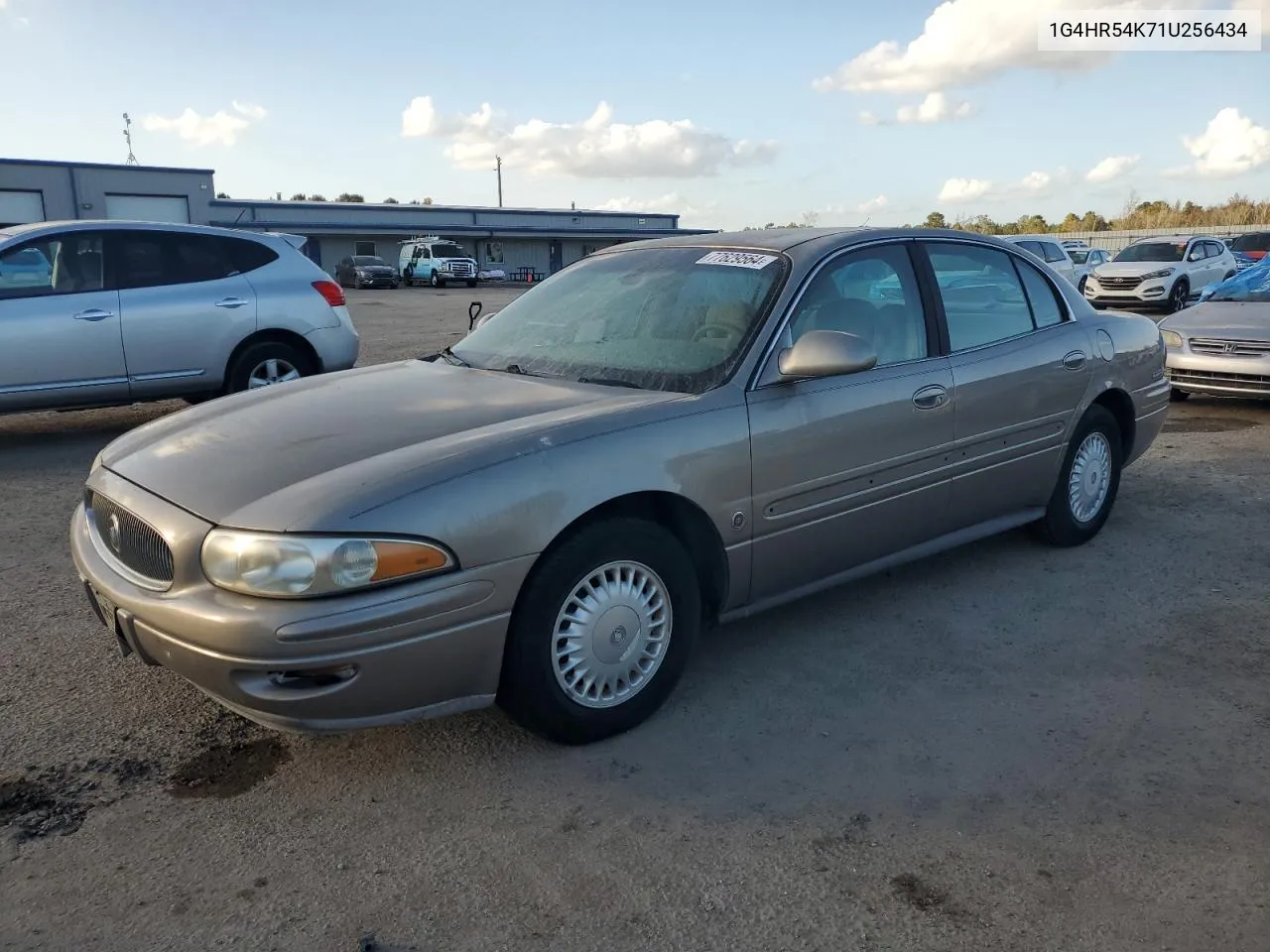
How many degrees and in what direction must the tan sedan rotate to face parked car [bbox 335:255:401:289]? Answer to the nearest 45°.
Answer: approximately 135° to its right

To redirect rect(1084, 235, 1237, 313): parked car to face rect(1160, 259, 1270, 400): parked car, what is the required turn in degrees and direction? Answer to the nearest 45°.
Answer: approximately 45° to its left

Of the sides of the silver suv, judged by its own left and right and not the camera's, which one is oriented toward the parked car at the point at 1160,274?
back

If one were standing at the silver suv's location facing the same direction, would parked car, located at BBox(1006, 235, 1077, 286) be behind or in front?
behind

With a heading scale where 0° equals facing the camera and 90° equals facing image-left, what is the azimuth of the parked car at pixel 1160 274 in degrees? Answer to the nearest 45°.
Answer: approximately 45°

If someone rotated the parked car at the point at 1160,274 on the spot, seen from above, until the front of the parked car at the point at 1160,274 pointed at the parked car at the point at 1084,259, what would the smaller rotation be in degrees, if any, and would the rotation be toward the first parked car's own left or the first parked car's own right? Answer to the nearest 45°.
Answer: approximately 135° to the first parked car's own right

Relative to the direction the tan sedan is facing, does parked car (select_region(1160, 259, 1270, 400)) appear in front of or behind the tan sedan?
behind

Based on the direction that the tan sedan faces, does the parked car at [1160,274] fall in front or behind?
behind

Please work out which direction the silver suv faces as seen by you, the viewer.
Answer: facing to the left of the viewer

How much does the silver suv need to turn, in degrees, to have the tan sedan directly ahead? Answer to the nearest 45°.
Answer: approximately 90° to its left

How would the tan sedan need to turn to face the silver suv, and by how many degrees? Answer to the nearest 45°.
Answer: approximately 90° to its right
